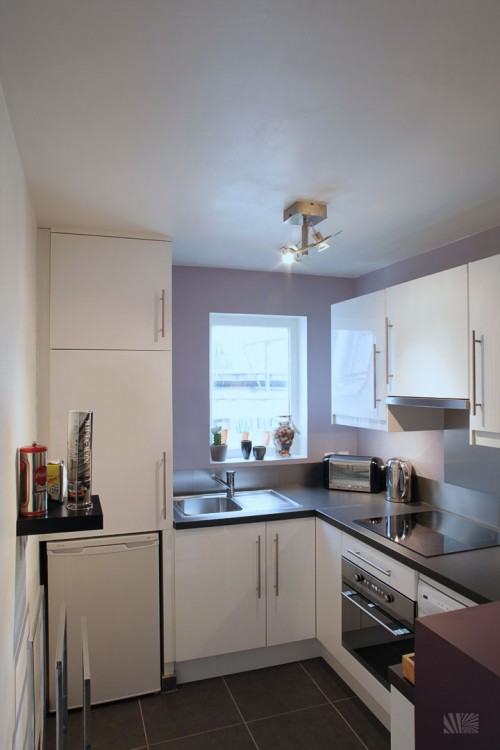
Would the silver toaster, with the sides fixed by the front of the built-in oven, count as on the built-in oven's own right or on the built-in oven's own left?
on the built-in oven's own right

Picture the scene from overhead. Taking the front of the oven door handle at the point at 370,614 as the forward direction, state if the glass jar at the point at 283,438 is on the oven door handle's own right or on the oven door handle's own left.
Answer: on the oven door handle's own right

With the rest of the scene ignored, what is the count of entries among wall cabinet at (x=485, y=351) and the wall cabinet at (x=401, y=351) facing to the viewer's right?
0

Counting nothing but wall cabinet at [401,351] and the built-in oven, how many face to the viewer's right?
0

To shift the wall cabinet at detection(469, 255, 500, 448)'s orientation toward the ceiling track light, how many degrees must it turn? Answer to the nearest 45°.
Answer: approximately 45° to its right

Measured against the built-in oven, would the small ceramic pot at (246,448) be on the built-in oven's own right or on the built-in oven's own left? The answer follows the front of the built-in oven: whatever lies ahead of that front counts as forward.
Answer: on the built-in oven's own right

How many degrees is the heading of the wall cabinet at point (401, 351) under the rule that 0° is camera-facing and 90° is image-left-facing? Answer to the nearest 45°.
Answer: approximately 45°

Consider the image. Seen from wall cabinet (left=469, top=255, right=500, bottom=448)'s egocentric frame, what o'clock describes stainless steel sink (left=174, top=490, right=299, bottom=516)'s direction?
The stainless steel sink is roughly at 2 o'clock from the wall cabinet.

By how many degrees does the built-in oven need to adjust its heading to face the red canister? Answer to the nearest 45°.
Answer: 0° — it already faces it

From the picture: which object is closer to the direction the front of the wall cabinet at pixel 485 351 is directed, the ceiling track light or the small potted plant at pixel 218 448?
the ceiling track light

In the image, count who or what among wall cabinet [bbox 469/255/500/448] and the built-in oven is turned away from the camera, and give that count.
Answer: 0

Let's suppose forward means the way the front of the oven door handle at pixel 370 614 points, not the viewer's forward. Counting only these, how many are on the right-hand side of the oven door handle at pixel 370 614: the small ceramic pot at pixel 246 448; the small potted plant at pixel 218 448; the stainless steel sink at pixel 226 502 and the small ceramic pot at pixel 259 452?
4
